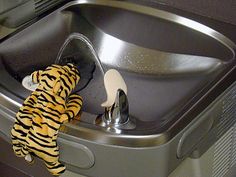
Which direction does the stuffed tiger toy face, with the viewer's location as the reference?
facing away from the viewer and to the right of the viewer
